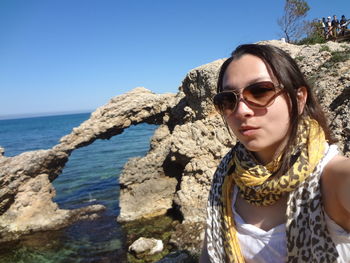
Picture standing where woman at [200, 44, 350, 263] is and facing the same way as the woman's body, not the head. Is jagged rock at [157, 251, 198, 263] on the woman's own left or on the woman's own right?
on the woman's own right

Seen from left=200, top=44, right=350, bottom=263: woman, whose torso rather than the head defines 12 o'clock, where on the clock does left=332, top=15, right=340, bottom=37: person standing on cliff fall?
The person standing on cliff is roughly at 5 o'clock from the woman.

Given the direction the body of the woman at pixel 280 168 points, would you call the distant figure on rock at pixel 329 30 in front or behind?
behind

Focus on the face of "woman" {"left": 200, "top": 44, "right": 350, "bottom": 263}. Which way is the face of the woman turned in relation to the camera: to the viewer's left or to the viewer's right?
to the viewer's left

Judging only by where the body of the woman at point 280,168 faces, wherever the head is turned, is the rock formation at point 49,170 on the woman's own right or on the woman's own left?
on the woman's own right

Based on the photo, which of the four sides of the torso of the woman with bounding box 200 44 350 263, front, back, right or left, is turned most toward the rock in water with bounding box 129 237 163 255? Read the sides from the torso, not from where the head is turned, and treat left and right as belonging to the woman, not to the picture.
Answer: right

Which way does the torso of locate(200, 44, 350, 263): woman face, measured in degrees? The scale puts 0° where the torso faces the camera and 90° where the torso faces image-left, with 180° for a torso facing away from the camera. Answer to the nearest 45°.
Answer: approximately 45°
